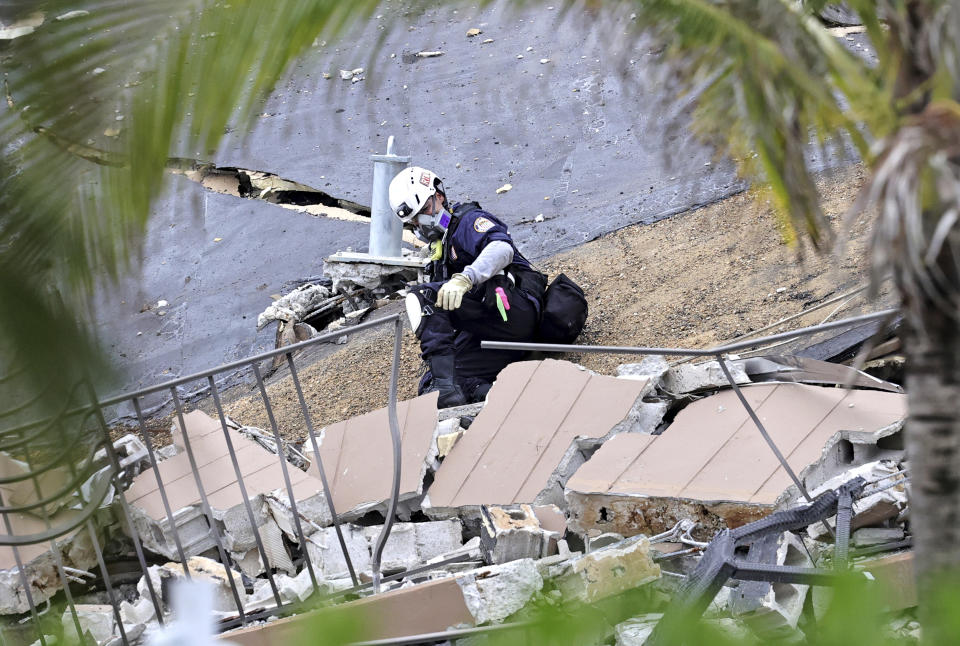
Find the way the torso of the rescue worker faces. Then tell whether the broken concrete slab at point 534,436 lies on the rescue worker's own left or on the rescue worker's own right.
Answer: on the rescue worker's own left

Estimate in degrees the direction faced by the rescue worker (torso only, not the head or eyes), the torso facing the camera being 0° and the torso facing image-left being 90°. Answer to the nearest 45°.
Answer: approximately 45°

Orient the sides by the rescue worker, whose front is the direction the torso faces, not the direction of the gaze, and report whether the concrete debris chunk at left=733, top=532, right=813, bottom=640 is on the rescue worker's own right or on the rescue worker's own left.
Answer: on the rescue worker's own left

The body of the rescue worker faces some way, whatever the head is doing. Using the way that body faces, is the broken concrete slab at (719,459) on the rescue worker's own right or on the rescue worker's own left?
on the rescue worker's own left

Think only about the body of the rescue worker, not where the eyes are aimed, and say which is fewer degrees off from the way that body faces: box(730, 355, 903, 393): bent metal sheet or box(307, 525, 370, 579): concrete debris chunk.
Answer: the concrete debris chunk

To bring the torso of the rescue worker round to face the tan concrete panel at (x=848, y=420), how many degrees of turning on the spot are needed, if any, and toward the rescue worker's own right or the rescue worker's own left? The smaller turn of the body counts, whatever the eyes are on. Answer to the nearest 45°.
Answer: approximately 90° to the rescue worker's own left

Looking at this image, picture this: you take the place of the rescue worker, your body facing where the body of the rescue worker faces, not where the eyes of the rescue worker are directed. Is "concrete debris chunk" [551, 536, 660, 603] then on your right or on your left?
on your left

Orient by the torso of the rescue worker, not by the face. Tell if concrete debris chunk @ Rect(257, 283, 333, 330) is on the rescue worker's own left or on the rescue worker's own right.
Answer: on the rescue worker's own right

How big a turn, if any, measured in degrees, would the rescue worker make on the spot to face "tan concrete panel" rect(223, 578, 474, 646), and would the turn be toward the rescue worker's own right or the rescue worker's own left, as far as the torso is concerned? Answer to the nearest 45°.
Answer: approximately 45° to the rescue worker's own left
